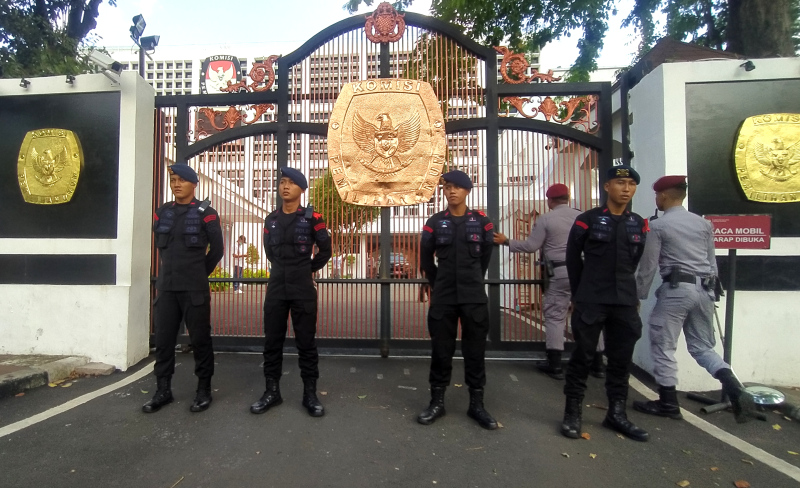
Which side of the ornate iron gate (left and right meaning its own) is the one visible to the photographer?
front

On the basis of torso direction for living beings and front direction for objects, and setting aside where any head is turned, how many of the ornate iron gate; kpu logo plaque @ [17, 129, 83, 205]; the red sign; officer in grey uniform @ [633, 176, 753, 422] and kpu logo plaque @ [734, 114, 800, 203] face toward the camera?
4

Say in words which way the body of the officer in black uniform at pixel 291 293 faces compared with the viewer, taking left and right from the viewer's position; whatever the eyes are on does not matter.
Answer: facing the viewer and to the left of the viewer

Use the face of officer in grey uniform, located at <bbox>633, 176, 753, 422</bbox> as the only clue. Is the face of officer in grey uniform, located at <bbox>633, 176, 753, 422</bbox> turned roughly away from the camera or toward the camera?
away from the camera

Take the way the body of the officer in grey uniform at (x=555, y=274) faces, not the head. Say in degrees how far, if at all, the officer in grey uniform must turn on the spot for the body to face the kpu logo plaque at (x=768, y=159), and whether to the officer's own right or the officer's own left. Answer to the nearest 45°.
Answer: approximately 135° to the officer's own right

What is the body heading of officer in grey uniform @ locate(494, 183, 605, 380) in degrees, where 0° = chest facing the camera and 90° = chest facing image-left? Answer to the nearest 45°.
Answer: approximately 135°

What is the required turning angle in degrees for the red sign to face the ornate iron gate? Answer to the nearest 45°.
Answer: approximately 90° to its right

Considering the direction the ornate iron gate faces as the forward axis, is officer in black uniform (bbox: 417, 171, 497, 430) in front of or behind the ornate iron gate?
in front

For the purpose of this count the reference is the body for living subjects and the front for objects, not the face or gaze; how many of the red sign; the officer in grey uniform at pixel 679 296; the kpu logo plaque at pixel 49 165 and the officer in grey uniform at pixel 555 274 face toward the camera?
2

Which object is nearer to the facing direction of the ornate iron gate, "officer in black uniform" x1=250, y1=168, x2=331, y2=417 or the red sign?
the officer in black uniform

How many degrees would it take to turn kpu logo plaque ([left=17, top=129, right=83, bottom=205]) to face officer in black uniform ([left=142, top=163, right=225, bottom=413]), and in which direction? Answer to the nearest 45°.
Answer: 0° — it already faces them

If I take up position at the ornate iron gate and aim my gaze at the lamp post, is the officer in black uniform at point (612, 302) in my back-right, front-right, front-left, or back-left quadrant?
back-left
